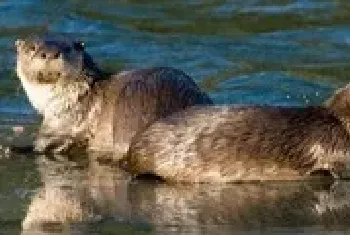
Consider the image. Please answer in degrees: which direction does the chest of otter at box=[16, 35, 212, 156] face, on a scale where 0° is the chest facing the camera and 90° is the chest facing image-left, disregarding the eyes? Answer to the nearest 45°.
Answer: approximately 45°
